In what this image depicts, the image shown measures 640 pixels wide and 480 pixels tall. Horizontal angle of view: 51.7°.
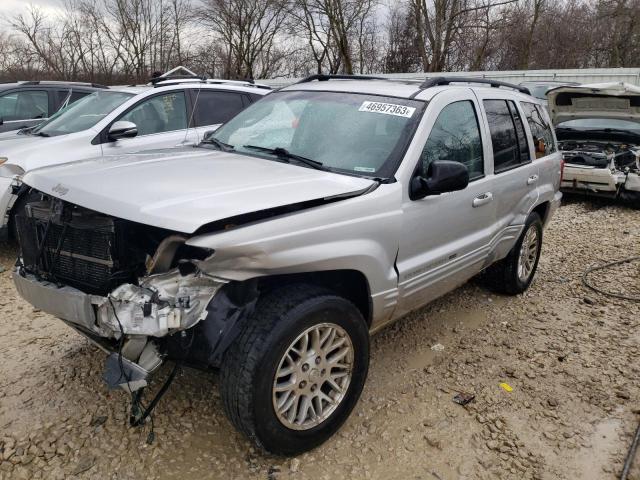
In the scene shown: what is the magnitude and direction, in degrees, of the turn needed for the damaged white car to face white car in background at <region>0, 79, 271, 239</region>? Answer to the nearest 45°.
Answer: approximately 45° to its right

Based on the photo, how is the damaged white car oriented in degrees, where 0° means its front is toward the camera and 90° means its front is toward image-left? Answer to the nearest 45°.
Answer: approximately 0°

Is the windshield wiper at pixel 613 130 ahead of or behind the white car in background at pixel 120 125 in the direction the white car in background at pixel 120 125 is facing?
behind

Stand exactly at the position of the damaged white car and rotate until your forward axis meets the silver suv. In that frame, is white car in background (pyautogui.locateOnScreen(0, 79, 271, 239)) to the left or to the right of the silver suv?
right

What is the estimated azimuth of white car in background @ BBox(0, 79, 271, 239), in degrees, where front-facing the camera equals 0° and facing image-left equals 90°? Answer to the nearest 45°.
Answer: approximately 45°

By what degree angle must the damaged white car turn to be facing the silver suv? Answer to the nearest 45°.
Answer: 0° — it already faces it
